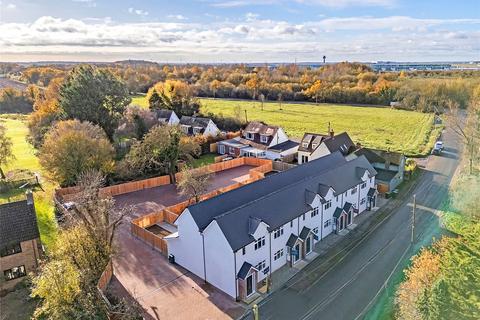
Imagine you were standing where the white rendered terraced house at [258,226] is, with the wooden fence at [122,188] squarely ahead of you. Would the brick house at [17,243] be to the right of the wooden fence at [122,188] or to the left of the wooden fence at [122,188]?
left

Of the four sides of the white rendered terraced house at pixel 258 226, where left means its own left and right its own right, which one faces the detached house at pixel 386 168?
left

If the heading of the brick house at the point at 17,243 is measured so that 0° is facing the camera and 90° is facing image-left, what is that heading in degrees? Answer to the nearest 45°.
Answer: approximately 315°

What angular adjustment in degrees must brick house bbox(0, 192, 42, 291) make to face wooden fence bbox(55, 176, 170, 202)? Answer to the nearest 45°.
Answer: approximately 90° to its left

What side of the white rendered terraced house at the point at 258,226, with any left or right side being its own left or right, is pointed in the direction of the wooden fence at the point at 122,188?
back

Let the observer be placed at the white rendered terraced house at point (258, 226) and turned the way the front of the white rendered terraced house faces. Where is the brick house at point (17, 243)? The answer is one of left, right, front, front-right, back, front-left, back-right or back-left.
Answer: back-right

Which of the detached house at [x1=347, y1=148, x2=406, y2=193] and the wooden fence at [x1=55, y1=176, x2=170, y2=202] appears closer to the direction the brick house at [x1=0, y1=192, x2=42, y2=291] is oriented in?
the detached house

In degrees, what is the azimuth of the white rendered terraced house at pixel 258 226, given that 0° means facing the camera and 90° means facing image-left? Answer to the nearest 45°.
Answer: approximately 315°
